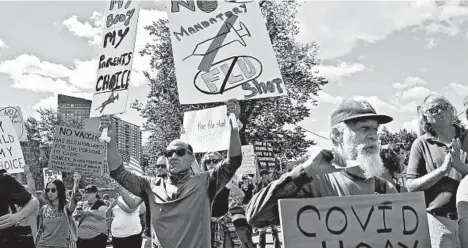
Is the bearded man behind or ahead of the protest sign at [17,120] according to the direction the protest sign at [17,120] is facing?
ahead

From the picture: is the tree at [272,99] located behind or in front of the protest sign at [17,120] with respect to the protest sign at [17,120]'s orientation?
behind

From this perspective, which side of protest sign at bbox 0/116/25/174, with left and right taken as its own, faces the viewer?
front

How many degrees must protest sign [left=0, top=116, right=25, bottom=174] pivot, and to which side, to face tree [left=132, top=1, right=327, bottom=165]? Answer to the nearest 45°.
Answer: approximately 135° to its left

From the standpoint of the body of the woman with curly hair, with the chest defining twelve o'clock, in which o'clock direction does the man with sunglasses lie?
The man with sunglasses is roughly at 4 o'clock from the woman with curly hair.

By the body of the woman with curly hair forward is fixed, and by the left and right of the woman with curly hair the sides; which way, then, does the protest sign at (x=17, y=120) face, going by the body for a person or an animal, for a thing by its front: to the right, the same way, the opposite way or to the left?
the same way

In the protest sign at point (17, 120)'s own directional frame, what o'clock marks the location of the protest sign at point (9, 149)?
the protest sign at point (9, 149) is roughly at 12 o'clock from the protest sign at point (17, 120).

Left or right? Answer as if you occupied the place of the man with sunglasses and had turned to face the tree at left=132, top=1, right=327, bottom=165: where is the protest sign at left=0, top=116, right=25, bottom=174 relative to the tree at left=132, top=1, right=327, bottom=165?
left

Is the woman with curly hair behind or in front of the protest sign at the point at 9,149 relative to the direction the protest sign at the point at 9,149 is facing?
in front

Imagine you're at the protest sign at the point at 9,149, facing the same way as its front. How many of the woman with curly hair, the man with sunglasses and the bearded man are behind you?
0

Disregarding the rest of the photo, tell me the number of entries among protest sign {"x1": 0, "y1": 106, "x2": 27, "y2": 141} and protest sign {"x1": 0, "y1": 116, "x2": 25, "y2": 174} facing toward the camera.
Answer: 2

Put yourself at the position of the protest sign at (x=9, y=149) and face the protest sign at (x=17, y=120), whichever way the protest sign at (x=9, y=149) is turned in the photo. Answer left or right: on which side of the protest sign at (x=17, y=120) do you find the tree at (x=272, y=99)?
right

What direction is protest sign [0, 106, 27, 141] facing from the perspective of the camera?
toward the camera
